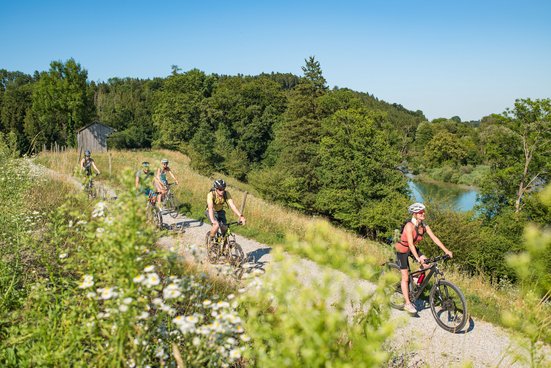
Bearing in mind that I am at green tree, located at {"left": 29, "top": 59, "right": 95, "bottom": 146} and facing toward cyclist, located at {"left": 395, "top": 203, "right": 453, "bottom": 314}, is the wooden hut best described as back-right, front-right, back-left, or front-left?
front-left

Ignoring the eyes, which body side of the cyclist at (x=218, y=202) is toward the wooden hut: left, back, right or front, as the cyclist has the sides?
back

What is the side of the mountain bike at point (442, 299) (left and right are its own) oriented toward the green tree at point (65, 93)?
back

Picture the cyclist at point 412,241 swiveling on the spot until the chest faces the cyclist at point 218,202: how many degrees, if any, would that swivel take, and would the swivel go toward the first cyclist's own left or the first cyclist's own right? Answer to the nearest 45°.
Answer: approximately 135° to the first cyclist's own right

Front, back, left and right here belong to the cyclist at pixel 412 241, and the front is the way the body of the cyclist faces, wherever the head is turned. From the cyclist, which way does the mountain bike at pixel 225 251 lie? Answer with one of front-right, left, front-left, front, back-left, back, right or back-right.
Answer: back-right

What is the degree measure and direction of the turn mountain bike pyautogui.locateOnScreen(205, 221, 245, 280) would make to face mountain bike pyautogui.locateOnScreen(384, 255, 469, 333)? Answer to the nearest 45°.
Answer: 0° — it already faces it

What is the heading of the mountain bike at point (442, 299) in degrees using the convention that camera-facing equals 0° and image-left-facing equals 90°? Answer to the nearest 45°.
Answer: approximately 315°

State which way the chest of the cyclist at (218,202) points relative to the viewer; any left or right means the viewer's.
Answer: facing the viewer and to the right of the viewer

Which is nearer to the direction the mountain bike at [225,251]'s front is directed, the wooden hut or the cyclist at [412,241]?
the cyclist

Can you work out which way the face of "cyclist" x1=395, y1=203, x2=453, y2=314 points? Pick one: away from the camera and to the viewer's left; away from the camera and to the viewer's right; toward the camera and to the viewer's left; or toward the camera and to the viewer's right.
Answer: toward the camera and to the viewer's right
